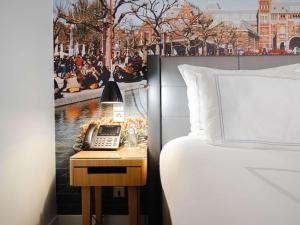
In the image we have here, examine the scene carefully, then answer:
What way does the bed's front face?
toward the camera

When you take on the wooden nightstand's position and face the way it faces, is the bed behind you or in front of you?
in front

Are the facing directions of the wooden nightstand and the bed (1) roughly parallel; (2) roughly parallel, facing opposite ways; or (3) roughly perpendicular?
roughly parallel

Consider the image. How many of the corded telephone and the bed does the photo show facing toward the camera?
2

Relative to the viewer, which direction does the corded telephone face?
toward the camera

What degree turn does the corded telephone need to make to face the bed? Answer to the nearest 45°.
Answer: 0° — it already faces it

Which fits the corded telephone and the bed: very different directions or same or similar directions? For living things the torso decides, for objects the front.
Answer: same or similar directions

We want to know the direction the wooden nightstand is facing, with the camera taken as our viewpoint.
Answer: facing the viewer

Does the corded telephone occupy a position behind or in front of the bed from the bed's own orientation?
behind
